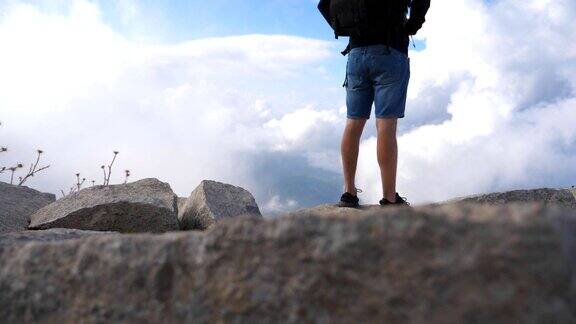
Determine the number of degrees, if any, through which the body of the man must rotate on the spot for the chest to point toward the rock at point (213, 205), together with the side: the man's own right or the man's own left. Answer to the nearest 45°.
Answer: approximately 45° to the man's own left

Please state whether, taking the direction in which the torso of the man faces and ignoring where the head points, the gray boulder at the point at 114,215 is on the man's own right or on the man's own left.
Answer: on the man's own left

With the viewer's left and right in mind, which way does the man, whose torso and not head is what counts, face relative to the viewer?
facing away from the viewer

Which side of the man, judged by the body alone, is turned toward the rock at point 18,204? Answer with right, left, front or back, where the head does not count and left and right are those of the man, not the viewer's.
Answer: left
